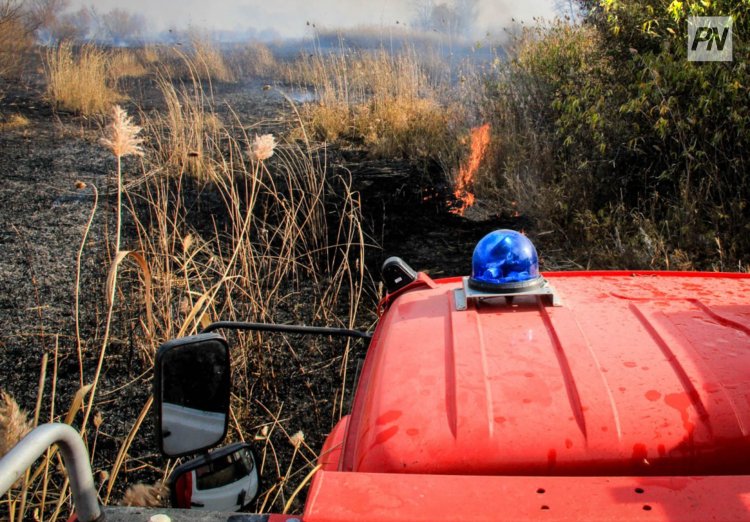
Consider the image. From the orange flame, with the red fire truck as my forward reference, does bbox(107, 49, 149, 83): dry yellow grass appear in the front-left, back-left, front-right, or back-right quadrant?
back-right

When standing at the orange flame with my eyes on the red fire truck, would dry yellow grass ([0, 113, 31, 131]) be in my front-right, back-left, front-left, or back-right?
back-right

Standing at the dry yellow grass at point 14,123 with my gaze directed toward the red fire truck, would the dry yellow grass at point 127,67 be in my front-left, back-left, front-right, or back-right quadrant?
back-left

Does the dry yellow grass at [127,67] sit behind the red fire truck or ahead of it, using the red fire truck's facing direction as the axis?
ahead

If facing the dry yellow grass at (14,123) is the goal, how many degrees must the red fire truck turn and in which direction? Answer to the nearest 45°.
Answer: approximately 45° to its left

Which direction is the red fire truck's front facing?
away from the camera

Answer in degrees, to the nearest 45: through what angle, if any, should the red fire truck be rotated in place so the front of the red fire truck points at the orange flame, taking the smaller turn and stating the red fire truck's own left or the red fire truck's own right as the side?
0° — it already faces it
